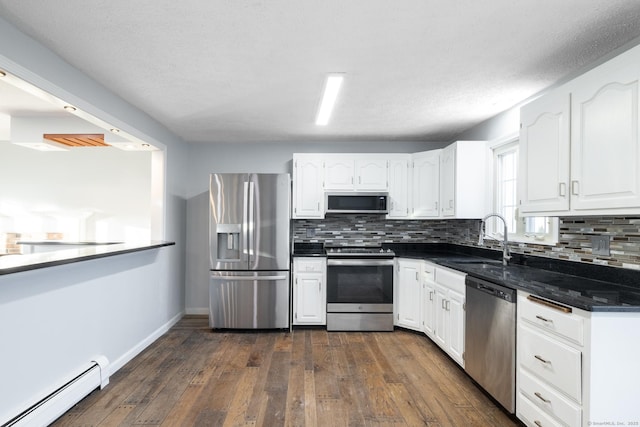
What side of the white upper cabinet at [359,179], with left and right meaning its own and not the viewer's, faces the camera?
front

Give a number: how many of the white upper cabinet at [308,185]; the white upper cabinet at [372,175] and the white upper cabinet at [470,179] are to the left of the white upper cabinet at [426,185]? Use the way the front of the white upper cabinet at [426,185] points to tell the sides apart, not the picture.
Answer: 1

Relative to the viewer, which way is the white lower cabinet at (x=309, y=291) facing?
toward the camera

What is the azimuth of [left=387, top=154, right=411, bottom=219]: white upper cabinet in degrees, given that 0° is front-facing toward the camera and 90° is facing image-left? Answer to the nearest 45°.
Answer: approximately 0°

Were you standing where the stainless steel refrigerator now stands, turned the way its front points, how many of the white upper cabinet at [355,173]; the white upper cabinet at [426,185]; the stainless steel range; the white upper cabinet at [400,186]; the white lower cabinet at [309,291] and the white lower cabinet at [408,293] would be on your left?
6

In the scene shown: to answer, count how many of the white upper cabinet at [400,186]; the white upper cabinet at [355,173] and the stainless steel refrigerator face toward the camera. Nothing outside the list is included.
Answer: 3

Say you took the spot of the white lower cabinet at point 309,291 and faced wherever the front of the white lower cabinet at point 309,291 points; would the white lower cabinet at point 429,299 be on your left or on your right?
on your left

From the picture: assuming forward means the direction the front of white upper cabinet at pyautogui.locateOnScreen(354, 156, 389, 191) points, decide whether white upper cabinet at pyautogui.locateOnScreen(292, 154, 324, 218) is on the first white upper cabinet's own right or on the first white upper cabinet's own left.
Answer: on the first white upper cabinet's own right

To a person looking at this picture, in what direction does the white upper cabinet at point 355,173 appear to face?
facing the viewer

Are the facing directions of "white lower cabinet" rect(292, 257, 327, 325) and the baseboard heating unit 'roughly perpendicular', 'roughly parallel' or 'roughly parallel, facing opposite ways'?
roughly perpendicular

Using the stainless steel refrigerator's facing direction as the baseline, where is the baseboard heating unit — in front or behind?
in front

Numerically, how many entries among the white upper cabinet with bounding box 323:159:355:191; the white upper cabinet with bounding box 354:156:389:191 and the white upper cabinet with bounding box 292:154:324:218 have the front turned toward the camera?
3

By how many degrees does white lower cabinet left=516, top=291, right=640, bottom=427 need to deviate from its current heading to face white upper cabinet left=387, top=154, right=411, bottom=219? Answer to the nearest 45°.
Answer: approximately 90° to its right
